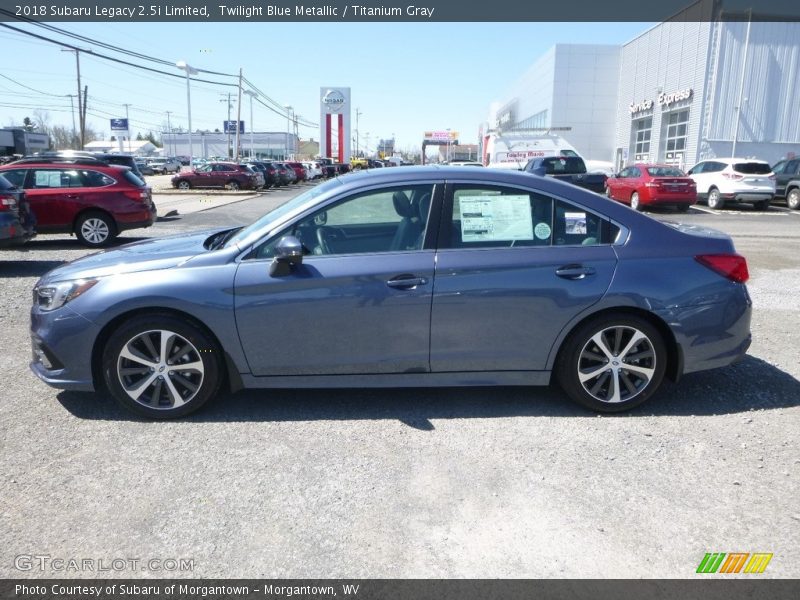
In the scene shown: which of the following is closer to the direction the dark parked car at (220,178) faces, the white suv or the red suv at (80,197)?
the red suv

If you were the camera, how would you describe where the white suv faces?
facing away from the viewer and to the left of the viewer

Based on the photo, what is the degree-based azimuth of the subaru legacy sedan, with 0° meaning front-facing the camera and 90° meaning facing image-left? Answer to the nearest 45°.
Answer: approximately 90°

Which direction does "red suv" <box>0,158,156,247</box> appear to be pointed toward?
to the viewer's left

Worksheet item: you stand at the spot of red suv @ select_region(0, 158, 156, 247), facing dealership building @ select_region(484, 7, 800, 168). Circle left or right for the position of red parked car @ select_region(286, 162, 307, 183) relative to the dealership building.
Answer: left

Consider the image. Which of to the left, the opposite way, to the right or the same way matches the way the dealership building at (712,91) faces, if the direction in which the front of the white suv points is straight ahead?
to the left

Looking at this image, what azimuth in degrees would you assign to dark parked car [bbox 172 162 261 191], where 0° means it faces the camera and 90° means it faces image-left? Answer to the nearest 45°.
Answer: approximately 90°

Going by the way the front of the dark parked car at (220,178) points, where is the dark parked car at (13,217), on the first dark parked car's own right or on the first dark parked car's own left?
on the first dark parked car's own left

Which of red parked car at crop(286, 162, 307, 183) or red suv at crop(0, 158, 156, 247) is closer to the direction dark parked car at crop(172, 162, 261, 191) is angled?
the red suv
